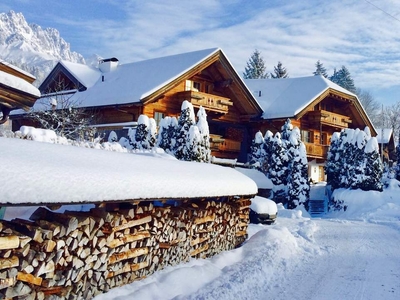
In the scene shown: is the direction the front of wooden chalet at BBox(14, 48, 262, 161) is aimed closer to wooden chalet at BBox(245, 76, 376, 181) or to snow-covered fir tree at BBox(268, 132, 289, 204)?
the snow-covered fir tree

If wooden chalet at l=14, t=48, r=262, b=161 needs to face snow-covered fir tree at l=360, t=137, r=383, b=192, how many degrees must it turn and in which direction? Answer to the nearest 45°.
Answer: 0° — it already faces it

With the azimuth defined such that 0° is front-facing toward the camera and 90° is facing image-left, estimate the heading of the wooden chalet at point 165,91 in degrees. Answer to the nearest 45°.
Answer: approximately 315°

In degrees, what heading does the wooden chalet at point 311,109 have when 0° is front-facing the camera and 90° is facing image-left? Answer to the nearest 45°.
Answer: approximately 315°

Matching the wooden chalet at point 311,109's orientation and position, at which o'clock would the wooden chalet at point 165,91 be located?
the wooden chalet at point 165,91 is roughly at 3 o'clock from the wooden chalet at point 311,109.

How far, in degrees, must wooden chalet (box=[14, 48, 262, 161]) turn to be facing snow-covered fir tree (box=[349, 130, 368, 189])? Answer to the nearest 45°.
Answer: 0° — it already faces it

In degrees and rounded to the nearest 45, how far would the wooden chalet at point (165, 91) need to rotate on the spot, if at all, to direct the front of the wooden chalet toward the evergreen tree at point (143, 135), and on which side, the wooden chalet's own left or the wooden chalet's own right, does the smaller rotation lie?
approximately 45° to the wooden chalet's own right

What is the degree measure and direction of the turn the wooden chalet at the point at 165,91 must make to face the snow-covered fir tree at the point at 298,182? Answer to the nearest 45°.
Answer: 0° — it already faces it

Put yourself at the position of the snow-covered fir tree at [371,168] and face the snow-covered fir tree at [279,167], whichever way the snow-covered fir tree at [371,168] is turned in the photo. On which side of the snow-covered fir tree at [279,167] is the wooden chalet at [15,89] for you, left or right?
left

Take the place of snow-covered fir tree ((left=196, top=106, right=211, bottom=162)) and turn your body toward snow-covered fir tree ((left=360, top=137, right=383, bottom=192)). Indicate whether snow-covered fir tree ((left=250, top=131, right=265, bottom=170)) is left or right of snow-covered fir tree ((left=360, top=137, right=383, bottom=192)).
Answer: left

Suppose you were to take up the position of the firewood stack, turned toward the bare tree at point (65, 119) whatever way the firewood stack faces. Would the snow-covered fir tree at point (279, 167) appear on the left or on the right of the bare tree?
right
